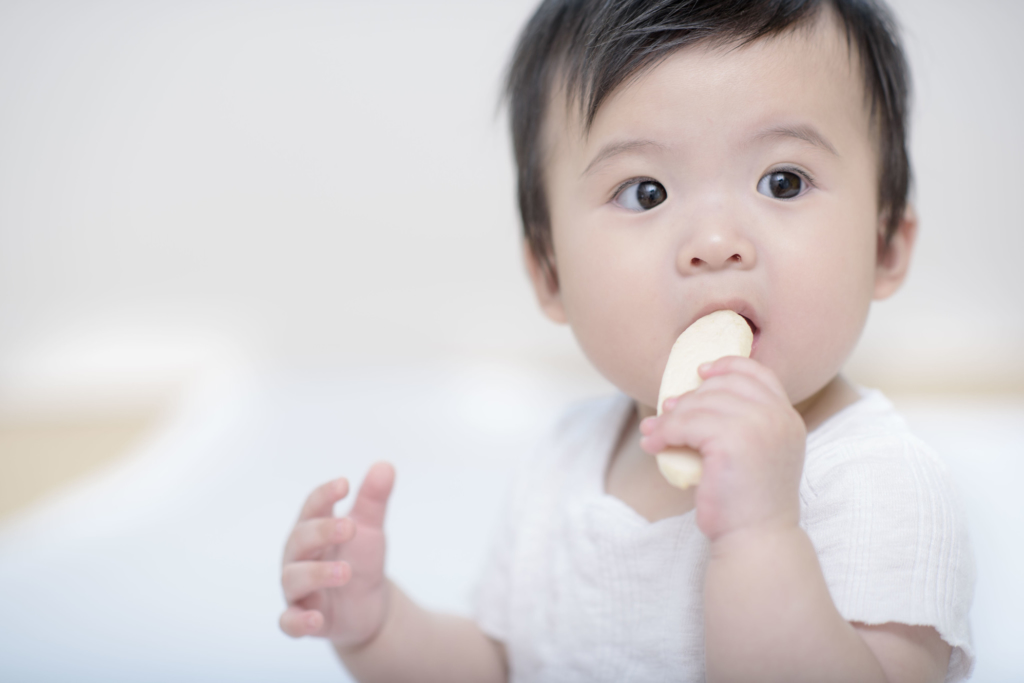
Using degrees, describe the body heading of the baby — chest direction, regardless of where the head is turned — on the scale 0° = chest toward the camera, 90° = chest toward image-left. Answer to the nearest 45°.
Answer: approximately 0°
